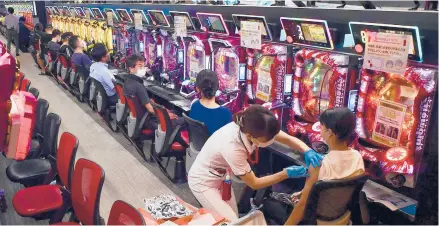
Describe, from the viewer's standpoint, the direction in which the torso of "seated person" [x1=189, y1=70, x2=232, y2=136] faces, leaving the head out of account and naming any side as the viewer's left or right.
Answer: facing away from the viewer

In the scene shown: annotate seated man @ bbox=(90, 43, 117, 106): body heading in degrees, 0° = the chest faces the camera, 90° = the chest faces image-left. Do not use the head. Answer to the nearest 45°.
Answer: approximately 225°

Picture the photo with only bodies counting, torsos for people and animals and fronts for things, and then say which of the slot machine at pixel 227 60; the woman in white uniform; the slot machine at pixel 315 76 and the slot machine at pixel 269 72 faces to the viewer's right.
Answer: the woman in white uniform

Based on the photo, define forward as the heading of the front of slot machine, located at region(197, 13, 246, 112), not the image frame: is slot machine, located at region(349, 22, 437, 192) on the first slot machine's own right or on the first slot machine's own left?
on the first slot machine's own left

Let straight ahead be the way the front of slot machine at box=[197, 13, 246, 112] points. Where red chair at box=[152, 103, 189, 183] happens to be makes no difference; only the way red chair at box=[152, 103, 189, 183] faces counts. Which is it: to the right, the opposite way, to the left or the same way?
the opposite way

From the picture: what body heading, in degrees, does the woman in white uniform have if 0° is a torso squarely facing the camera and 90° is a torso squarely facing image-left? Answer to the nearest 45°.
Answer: approximately 270°

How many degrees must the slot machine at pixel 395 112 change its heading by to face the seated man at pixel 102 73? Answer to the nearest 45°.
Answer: approximately 90° to its right

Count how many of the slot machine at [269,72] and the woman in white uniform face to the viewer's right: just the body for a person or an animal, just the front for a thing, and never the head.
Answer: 1

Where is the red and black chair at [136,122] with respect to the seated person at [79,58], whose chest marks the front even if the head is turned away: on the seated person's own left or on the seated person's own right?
on the seated person's own right

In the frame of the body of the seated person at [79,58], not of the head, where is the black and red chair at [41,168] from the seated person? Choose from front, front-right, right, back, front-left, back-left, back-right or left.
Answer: back-right

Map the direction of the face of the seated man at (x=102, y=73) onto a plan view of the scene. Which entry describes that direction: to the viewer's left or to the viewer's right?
to the viewer's right

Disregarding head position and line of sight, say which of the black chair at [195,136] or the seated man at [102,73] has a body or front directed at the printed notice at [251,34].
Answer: the black chair

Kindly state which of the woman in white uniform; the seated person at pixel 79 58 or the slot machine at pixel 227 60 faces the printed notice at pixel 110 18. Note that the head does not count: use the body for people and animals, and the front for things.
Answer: the seated person
